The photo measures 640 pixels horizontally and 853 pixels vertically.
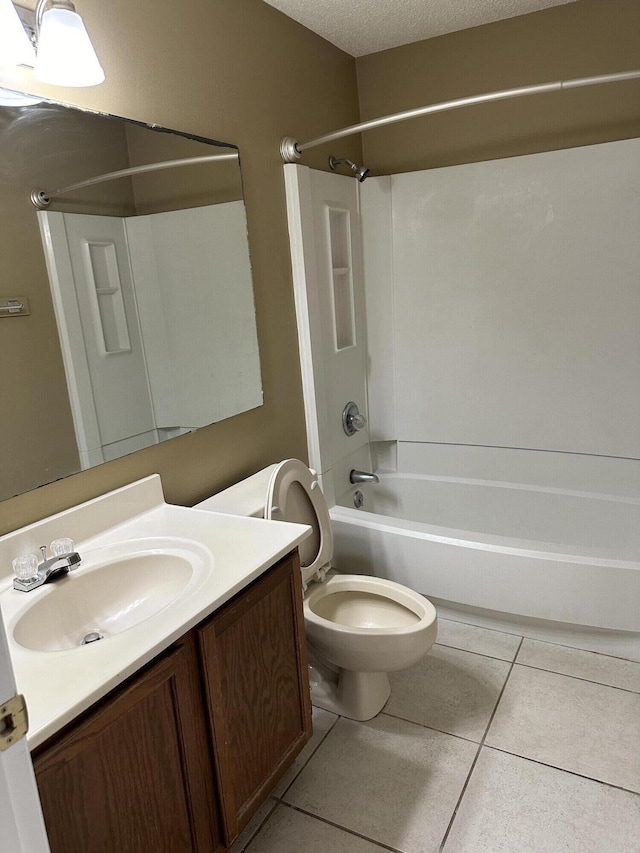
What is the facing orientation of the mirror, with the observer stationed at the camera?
facing the viewer and to the right of the viewer

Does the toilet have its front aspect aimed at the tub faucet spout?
no

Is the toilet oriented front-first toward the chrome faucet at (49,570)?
no

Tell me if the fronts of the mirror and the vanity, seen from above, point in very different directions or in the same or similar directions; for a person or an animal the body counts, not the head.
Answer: same or similar directions

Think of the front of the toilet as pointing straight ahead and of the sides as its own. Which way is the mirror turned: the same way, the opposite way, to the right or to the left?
the same way

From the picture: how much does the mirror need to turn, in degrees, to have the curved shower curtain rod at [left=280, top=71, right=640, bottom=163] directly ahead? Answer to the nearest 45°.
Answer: approximately 45° to its left

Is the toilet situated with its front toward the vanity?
no

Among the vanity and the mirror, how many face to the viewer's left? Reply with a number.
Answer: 0

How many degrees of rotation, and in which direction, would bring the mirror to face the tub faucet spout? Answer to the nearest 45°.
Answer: approximately 90° to its left

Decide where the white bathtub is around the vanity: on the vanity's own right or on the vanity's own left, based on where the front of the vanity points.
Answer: on the vanity's own left
